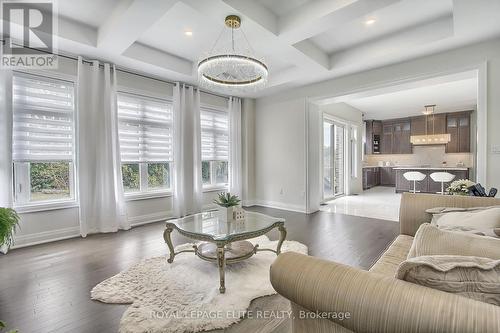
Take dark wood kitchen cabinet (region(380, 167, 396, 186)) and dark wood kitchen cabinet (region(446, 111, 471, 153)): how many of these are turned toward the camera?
2

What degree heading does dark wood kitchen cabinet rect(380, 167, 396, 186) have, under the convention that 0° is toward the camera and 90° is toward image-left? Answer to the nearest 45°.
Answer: approximately 0°

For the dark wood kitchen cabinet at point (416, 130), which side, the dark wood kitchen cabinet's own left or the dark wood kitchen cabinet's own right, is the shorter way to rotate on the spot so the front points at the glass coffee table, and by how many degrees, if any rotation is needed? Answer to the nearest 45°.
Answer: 0° — it already faces it

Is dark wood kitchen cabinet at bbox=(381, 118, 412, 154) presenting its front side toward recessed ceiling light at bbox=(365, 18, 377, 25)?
yes

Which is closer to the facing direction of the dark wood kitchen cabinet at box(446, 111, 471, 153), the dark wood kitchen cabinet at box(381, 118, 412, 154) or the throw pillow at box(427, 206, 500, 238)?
the throw pillow

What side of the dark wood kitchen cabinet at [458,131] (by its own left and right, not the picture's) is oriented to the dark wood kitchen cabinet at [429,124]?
right

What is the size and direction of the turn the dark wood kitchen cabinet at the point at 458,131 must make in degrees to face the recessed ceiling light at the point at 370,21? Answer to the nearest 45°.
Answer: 0° — it already faces it

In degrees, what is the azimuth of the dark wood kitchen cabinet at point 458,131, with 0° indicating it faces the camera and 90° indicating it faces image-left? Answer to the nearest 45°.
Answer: approximately 0°

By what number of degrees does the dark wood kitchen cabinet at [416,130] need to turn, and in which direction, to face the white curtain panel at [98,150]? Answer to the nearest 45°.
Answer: approximately 45° to its right
